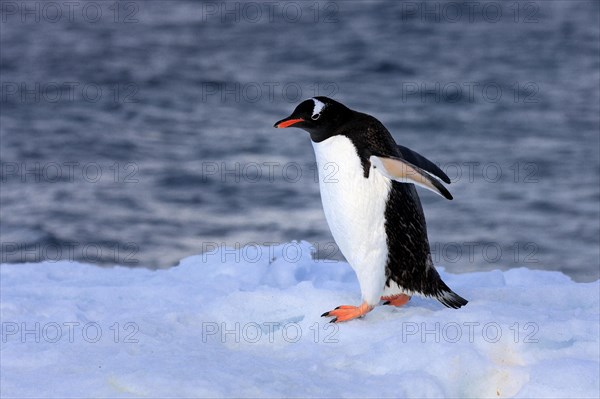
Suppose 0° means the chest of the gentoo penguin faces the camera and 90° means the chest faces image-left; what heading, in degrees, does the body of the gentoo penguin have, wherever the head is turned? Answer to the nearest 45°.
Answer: approximately 90°
